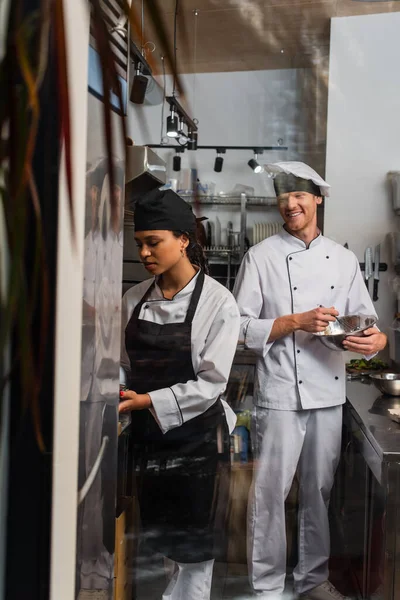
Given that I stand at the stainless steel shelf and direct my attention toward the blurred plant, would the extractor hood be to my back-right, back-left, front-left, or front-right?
front-right

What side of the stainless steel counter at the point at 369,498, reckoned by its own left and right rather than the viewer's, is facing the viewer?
left
